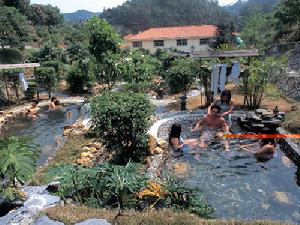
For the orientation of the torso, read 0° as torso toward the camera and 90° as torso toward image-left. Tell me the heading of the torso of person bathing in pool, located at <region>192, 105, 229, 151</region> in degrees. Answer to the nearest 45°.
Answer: approximately 0°

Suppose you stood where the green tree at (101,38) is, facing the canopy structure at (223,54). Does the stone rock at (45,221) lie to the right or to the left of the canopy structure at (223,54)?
right

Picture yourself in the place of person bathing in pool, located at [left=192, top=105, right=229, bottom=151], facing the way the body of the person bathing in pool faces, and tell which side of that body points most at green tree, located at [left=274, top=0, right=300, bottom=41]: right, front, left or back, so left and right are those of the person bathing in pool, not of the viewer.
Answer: back

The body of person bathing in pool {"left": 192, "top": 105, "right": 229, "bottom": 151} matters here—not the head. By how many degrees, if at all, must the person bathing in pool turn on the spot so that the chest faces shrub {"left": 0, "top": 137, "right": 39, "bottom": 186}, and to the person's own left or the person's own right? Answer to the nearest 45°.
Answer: approximately 45° to the person's own right

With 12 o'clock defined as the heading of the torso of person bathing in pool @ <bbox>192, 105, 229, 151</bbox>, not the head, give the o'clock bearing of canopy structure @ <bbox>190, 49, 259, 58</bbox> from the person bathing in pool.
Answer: The canopy structure is roughly at 6 o'clock from the person bathing in pool.

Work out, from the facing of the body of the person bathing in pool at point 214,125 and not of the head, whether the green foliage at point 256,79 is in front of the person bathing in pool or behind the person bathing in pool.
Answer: behind

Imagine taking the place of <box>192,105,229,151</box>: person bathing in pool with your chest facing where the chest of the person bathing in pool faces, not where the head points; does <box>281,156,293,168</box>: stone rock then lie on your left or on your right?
on your left

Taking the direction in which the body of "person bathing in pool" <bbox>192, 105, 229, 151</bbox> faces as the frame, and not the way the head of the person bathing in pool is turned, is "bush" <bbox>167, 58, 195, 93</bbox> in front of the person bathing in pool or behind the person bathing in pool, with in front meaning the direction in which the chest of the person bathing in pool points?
behind

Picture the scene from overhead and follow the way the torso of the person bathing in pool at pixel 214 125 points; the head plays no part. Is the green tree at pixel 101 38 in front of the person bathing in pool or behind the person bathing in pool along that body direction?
behind

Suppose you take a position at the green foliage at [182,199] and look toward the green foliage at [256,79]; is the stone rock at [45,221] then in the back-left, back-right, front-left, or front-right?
back-left

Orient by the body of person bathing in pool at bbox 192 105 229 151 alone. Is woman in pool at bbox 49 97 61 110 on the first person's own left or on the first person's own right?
on the first person's own right
